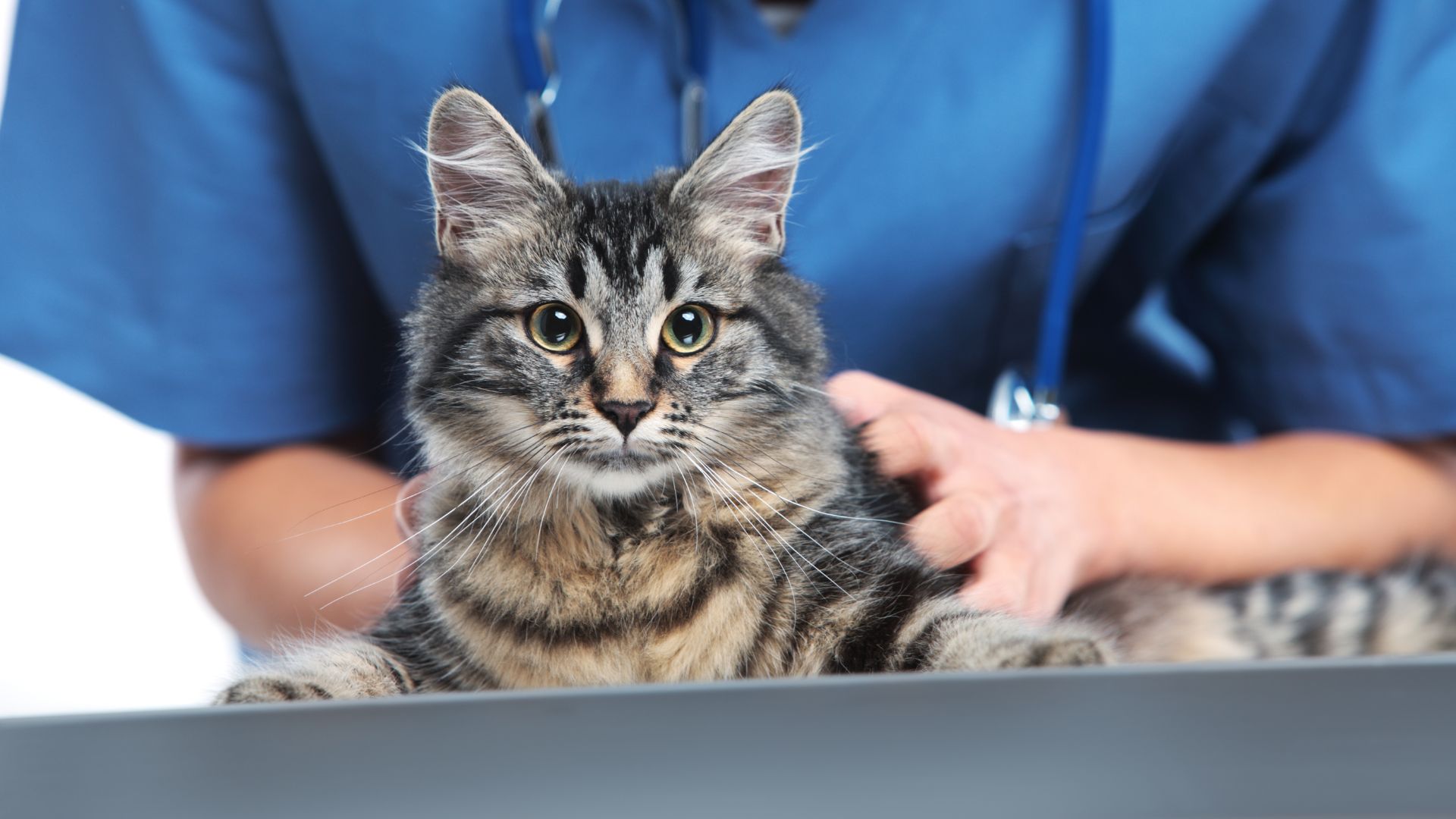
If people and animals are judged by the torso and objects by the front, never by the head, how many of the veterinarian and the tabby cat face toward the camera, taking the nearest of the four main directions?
2

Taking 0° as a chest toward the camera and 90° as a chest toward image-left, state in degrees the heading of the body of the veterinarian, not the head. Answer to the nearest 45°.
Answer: approximately 0°

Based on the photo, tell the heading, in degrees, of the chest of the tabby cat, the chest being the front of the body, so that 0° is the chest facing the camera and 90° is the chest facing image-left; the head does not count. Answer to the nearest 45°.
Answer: approximately 0°
